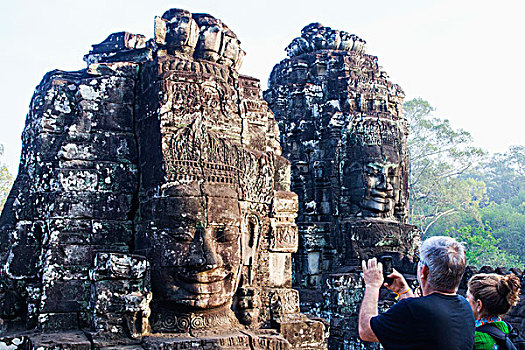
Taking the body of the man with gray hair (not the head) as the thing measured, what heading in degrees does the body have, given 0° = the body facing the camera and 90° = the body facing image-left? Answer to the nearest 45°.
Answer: approximately 135°

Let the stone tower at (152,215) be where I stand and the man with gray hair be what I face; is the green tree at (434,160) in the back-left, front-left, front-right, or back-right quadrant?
back-left

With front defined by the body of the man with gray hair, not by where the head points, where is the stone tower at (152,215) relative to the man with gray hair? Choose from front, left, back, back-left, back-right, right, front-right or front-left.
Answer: front

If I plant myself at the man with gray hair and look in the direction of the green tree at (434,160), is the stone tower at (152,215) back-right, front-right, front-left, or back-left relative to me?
front-left

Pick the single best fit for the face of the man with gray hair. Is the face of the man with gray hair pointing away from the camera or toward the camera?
away from the camera

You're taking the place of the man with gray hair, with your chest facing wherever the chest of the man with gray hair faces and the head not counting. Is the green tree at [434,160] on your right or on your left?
on your right
